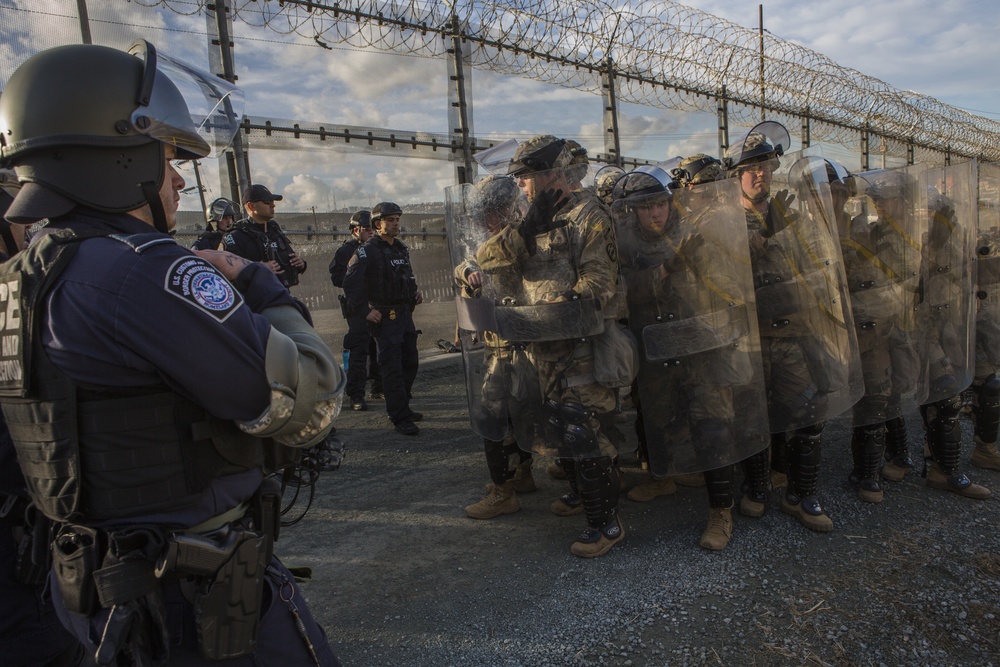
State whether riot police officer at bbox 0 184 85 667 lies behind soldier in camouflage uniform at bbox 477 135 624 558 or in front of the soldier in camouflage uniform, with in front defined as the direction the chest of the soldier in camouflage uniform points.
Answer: in front

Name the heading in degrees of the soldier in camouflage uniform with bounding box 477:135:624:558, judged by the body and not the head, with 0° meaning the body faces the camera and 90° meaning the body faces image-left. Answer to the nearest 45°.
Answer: approximately 45°

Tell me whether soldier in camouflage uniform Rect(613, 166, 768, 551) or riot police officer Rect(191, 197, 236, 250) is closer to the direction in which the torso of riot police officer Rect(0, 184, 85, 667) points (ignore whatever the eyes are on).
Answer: the soldier in camouflage uniform

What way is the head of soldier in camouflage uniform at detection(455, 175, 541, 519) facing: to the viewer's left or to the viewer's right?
to the viewer's left

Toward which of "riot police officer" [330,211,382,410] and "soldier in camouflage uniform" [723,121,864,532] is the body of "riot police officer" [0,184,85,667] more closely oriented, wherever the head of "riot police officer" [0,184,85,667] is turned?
the soldier in camouflage uniform

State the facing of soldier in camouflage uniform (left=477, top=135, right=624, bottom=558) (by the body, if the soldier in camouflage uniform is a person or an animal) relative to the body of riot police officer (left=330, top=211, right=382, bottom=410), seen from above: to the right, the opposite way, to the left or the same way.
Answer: to the right

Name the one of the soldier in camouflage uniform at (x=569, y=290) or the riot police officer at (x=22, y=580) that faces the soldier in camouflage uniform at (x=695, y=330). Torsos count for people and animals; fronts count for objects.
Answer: the riot police officer

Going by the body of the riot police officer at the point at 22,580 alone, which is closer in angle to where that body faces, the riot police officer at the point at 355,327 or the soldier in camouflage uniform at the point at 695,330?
the soldier in camouflage uniform

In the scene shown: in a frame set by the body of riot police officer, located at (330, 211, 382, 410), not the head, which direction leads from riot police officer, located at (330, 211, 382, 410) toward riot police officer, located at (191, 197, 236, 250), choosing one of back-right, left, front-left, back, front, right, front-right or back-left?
back-right

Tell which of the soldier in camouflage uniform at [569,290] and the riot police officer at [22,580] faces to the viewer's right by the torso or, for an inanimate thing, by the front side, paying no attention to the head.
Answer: the riot police officer

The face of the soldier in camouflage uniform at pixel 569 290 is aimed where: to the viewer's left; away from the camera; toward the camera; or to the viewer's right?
to the viewer's left

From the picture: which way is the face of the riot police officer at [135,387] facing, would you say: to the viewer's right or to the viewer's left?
to the viewer's right

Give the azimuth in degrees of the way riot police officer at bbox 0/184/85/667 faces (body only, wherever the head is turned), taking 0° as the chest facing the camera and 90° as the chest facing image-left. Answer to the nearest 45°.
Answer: approximately 270°

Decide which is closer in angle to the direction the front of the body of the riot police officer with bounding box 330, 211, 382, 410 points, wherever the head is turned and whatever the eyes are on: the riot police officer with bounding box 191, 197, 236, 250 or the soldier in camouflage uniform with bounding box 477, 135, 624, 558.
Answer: the soldier in camouflage uniform

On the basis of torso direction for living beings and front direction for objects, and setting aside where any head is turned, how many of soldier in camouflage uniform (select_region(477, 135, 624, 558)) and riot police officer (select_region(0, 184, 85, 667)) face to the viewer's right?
1

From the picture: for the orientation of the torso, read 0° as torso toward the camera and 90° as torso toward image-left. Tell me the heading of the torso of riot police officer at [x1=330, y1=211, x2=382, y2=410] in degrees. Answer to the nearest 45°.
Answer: approximately 315°

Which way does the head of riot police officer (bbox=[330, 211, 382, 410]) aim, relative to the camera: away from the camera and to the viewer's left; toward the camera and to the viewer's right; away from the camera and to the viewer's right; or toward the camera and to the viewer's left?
toward the camera and to the viewer's right
